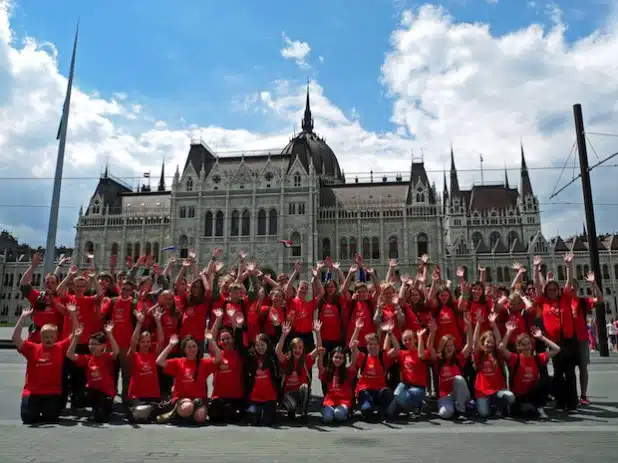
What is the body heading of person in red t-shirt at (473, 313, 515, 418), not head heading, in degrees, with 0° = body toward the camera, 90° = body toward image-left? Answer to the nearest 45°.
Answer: approximately 0°

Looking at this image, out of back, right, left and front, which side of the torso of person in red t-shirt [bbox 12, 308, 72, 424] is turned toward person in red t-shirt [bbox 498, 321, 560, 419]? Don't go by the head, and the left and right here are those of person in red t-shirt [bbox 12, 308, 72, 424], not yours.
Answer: left

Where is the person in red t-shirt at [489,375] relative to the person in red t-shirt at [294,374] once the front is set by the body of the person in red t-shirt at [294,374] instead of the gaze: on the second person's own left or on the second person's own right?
on the second person's own left

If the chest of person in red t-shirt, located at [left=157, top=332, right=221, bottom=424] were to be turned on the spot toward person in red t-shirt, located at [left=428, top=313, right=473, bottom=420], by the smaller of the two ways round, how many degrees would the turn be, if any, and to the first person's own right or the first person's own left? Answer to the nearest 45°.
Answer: approximately 90° to the first person's own left

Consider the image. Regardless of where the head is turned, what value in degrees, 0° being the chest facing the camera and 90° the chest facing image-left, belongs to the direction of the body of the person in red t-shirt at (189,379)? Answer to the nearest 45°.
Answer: approximately 0°

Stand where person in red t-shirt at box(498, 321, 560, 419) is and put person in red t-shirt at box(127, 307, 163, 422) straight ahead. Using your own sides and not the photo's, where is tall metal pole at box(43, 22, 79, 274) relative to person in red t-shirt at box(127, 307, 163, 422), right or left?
right

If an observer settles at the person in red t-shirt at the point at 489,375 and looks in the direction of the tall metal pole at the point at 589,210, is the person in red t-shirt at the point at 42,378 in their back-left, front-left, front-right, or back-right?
back-left

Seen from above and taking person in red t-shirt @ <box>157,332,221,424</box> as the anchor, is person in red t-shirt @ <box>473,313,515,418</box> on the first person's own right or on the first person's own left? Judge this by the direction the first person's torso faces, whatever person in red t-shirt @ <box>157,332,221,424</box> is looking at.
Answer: on the first person's own left

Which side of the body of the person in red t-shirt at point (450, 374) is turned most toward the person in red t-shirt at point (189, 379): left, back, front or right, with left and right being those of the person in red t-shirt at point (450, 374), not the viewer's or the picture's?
right

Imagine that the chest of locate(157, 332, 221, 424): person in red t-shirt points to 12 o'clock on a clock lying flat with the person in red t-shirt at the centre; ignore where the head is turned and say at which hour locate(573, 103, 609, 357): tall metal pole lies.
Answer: The tall metal pole is roughly at 8 o'clock from the person in red t-shirt.

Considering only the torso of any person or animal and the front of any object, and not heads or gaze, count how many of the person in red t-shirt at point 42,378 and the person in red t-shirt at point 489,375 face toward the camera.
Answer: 2

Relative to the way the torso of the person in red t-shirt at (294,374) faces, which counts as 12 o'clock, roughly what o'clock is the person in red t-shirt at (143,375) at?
the person in red t-shirt at (143,375) is roughly at 3 o'clock from the person in red t-shirt at (294,374).

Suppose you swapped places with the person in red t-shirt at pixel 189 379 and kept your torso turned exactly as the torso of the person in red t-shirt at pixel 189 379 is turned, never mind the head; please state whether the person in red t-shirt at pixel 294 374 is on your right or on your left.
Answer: on your left
